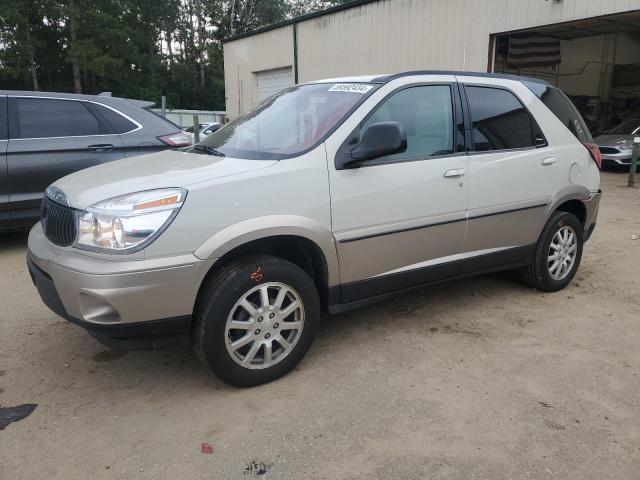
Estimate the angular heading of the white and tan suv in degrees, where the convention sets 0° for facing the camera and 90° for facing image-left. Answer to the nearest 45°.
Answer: approximately 45°

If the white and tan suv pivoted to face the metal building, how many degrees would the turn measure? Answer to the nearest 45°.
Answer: approximately 135° to its right

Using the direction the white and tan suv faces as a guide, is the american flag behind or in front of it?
behind
